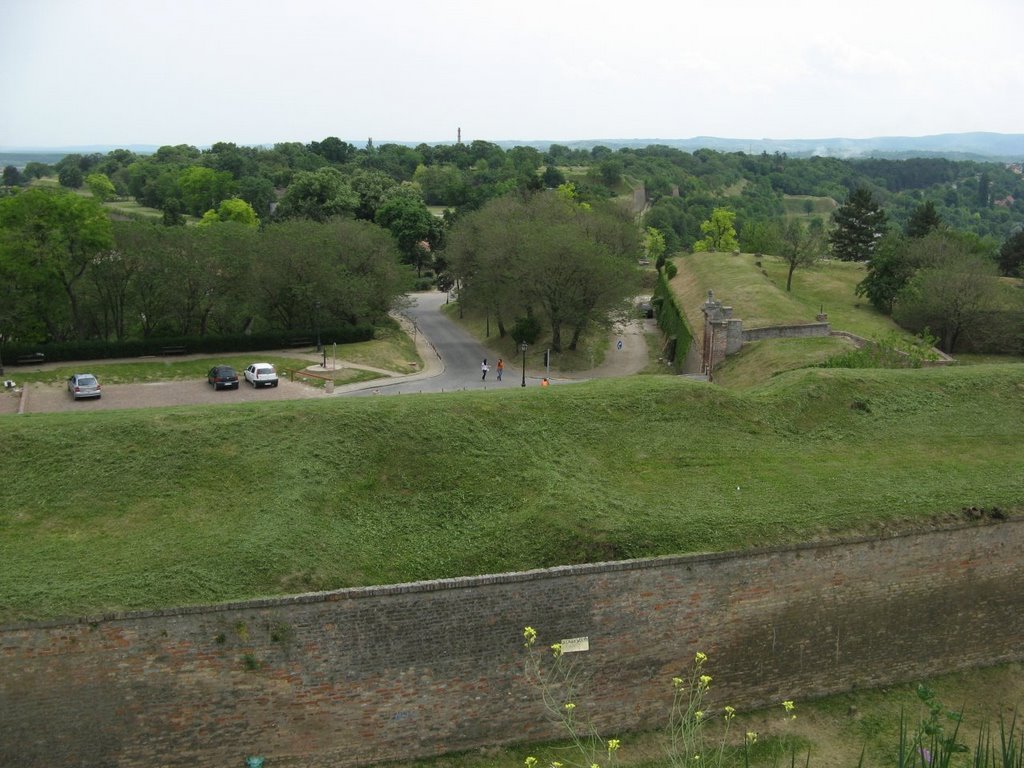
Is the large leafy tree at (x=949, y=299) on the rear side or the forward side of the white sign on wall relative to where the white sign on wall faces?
on the rear side

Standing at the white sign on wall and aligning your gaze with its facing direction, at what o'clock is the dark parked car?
The dark parked car is roughly at 5 o'clock from the white sign on wall.

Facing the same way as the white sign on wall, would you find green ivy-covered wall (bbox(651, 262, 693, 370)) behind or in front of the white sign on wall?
behind

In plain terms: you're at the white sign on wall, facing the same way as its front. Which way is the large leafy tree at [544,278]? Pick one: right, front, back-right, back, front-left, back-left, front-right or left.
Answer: back

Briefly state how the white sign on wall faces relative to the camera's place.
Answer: facing the viewer

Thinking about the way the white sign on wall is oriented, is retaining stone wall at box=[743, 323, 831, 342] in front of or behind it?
behind
